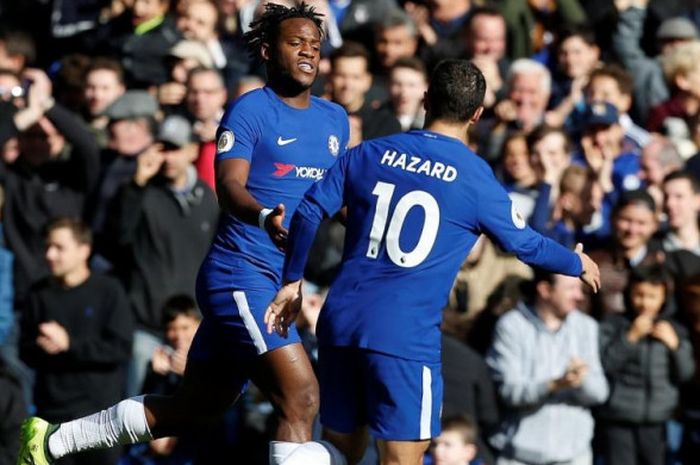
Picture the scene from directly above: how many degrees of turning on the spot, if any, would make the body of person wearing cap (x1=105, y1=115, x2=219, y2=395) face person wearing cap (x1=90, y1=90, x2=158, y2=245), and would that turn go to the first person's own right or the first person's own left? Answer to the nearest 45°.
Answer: approximately 135° to the first person's own right

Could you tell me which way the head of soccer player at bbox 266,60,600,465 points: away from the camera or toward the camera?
away from the camera

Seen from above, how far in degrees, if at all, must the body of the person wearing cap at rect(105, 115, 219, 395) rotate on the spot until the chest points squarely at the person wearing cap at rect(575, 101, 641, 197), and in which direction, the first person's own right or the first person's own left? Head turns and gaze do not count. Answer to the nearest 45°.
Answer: approximately 90° to the first person's own left

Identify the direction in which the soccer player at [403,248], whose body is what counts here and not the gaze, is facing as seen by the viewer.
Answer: away from the camera

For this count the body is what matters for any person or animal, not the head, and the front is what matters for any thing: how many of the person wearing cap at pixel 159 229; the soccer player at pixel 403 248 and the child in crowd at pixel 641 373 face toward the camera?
2

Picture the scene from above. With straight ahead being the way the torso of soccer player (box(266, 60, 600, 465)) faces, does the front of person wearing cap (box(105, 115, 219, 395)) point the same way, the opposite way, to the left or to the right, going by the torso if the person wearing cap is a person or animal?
the opposite way
